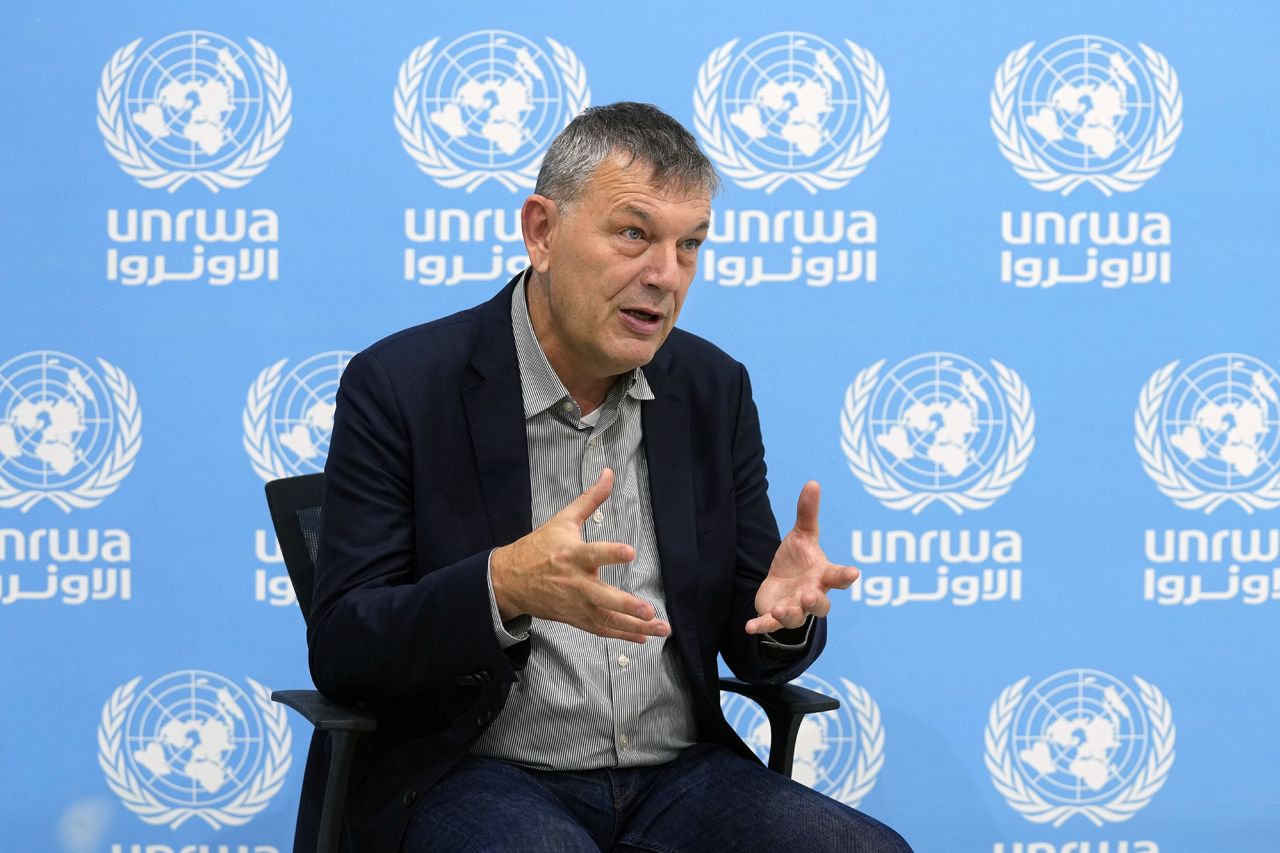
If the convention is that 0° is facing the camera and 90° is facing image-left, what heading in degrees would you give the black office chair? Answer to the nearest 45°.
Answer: approximately 315°

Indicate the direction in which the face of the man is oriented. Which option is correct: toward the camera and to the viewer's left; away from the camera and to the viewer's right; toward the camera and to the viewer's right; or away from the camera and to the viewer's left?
toward the camera and to the viewer's right

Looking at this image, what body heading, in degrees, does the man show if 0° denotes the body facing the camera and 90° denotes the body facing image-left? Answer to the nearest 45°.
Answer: approximately 315°
